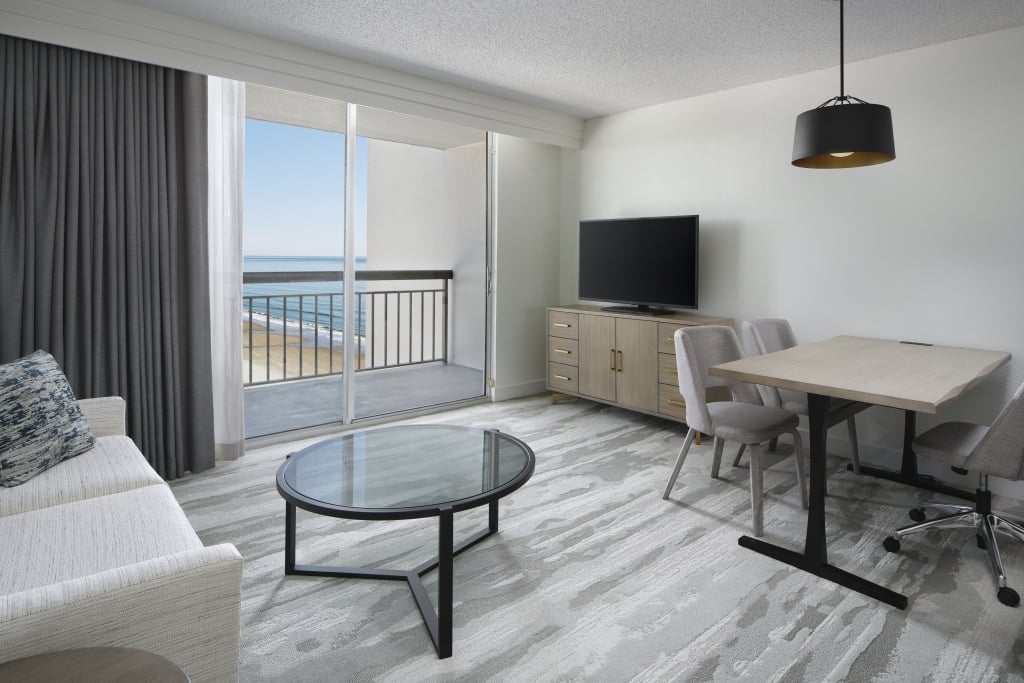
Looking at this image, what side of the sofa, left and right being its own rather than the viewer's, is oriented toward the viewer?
right

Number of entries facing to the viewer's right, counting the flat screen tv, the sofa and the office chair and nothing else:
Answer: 1

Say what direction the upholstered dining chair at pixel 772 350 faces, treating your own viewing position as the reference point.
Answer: facing the viewer and to the right of the viewer

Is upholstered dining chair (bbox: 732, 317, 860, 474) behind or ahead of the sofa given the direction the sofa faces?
ahead

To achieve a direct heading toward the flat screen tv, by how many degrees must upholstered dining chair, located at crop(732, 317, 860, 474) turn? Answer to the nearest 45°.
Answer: approximately 180°

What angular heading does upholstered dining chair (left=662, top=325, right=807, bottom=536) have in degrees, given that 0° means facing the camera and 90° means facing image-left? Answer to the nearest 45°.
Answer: approximately 315°
